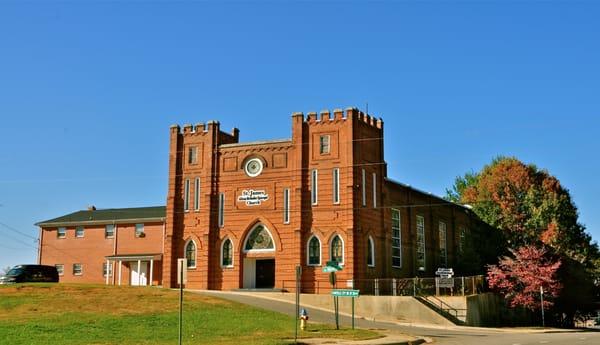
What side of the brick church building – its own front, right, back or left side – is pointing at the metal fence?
left

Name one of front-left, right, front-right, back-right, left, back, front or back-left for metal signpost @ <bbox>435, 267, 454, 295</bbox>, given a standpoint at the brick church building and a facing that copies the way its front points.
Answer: left

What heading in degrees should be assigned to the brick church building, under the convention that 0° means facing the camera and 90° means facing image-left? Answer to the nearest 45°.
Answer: approximately 45°

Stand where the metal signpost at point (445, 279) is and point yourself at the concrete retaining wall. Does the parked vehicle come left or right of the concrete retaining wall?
right

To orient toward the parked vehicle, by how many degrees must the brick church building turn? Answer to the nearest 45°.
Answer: approximately 45° to its right

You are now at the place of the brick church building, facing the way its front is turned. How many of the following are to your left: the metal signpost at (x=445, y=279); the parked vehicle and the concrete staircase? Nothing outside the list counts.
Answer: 2

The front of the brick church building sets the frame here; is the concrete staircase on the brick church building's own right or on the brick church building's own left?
on the brick church building's own left
